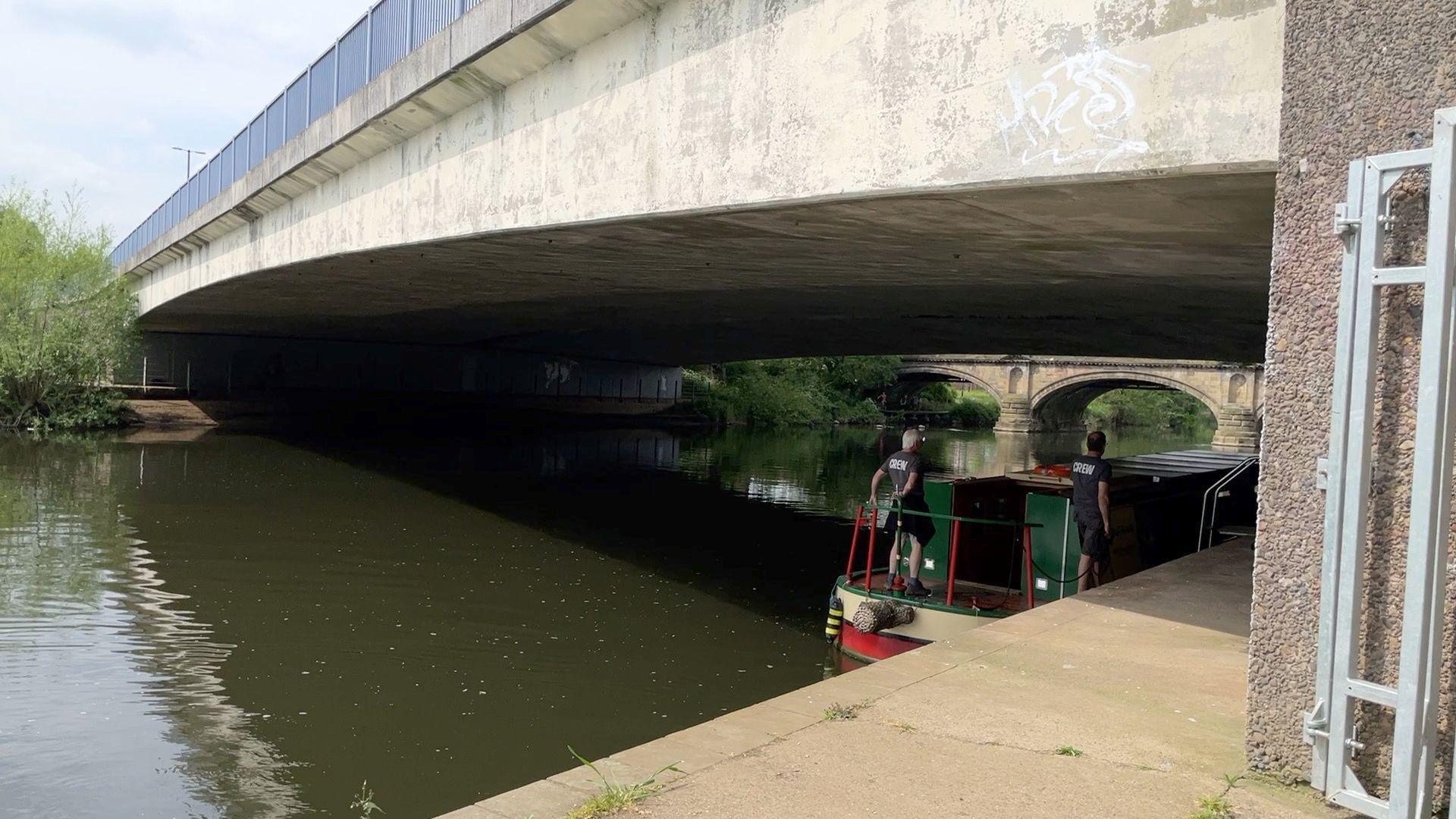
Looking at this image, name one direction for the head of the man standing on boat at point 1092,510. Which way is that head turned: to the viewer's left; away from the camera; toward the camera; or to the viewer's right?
away from the camera

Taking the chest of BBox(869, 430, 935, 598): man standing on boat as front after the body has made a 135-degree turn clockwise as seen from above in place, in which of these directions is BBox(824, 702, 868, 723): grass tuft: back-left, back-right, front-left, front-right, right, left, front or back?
front

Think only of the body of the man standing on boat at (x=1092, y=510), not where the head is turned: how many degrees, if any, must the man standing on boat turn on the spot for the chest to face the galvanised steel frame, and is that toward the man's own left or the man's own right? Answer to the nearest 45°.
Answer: approximately 135° to the man's own right

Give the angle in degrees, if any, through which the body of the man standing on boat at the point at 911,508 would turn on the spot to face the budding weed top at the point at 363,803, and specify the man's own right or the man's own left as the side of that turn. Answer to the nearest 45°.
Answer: approximately 180°

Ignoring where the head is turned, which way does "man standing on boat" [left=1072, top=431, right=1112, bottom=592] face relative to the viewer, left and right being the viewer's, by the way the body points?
facing away from the viewer and to the right of the viewer

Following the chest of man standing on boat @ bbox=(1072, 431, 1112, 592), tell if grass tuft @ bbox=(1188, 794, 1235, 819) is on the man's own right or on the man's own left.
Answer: on the man's own right

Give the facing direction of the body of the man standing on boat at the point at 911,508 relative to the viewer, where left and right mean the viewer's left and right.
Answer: facing away from the viewer and to the right of the viewer

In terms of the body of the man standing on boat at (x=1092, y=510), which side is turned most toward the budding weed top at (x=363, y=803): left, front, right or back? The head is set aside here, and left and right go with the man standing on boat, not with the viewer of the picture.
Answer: back

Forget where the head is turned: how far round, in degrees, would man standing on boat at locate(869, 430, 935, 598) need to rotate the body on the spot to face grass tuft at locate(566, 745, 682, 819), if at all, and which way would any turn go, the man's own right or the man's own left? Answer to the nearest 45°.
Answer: approximately 135° to the man's own right

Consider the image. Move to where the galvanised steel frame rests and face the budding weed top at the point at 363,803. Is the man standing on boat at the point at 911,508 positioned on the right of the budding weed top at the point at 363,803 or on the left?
right

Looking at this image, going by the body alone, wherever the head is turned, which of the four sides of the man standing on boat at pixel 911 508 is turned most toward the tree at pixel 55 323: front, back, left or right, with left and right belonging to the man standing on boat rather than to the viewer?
left
